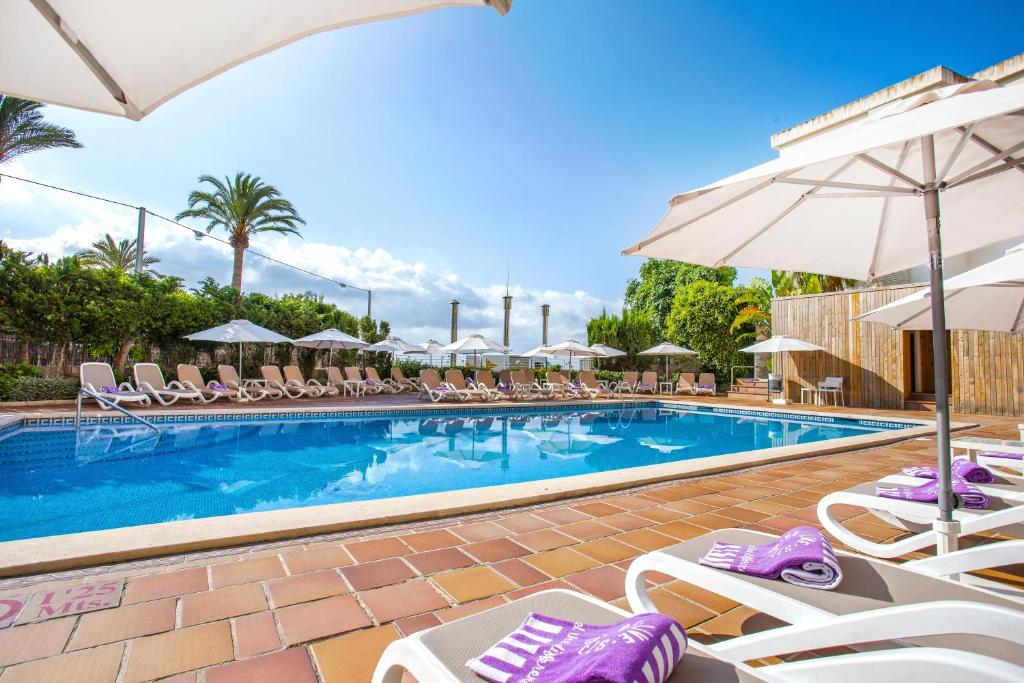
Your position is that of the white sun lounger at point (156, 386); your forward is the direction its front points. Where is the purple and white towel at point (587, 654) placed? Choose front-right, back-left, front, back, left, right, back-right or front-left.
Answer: front-right

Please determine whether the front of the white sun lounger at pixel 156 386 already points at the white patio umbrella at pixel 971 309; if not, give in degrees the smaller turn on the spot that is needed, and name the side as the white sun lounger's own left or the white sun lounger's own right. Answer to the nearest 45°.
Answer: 0° — it already faces it

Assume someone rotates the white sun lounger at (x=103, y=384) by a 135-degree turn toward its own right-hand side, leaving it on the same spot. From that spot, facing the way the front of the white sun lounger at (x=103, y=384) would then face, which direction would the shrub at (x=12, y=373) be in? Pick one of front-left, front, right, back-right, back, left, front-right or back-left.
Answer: front-right

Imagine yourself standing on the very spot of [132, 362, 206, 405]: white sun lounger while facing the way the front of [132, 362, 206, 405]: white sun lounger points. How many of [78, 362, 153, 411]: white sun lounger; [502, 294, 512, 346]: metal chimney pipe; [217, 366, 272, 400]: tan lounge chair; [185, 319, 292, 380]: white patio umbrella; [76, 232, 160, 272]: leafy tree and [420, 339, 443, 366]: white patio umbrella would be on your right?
1

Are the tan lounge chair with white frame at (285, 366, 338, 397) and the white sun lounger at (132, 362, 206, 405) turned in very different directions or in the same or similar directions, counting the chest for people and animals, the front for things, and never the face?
same or similar directions

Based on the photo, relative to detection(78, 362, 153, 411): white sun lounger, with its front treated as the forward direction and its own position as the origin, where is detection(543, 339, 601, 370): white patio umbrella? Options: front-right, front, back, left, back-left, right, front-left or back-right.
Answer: front-left

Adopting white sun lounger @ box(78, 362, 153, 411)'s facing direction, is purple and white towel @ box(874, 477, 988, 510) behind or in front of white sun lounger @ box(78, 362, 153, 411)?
in front

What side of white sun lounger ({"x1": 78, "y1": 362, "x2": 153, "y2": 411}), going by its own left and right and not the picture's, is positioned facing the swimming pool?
front

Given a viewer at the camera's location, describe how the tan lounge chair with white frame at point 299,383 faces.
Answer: facing the viewer and to the right of the viewer

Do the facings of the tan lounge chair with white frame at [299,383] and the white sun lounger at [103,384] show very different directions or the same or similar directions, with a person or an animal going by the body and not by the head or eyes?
same or similar directions

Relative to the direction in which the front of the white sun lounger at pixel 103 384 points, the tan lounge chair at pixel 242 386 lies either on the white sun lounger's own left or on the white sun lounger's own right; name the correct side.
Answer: on the white sun lounger's own left

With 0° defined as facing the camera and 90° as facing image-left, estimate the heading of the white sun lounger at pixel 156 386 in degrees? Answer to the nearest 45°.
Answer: approximately 315°

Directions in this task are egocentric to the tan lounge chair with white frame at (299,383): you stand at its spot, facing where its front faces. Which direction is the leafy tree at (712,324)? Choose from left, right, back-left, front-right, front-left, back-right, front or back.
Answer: front-left

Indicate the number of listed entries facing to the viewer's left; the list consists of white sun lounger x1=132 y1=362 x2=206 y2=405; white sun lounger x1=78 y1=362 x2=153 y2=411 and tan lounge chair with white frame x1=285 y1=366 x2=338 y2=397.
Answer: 0

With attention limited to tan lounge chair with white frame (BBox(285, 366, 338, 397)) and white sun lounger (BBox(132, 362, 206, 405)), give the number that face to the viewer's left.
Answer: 0
